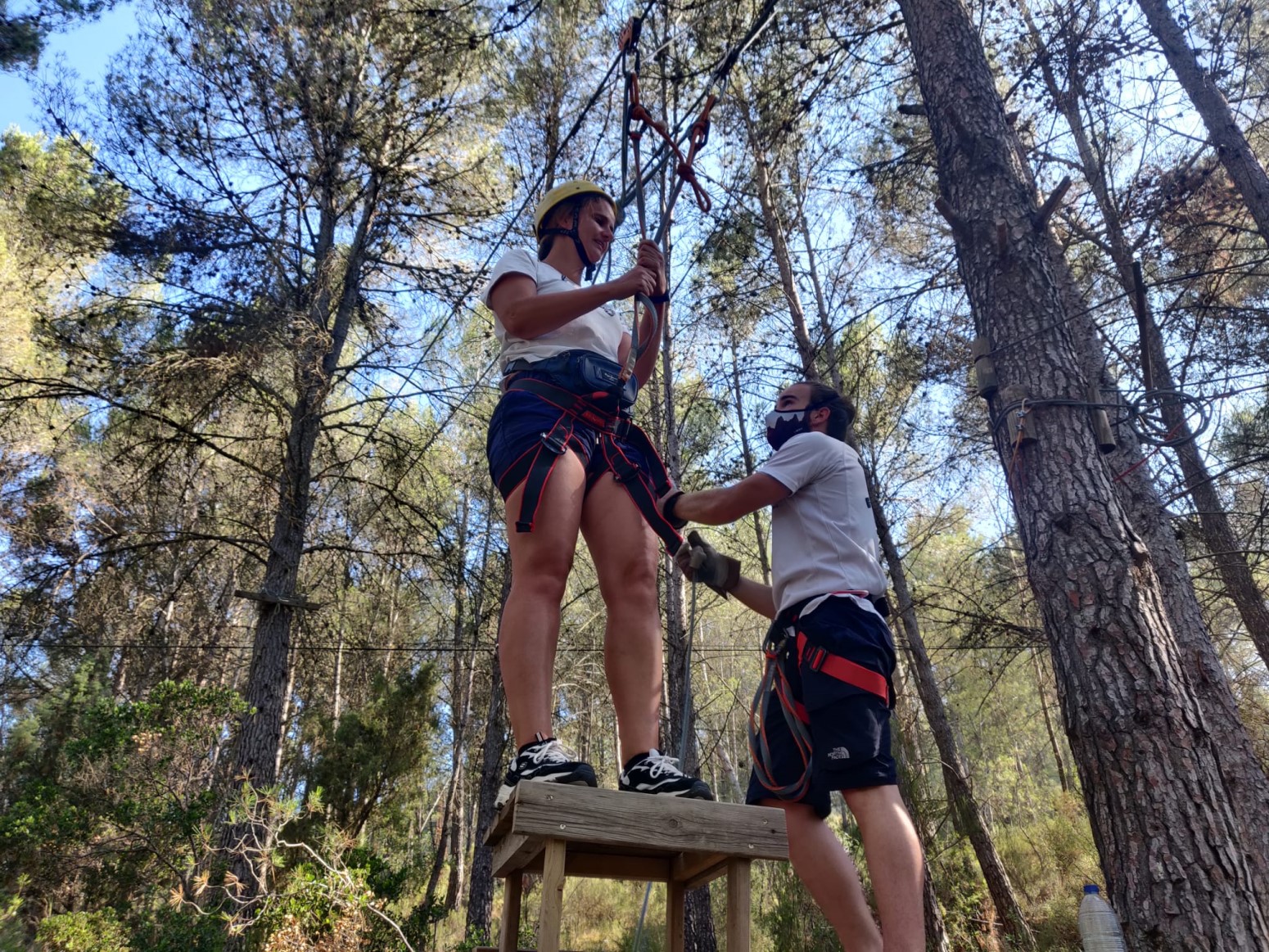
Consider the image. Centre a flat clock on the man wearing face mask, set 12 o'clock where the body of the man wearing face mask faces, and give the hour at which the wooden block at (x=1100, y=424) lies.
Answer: The wooden block is roughly at 5 o'clock from the man wearing face mask.

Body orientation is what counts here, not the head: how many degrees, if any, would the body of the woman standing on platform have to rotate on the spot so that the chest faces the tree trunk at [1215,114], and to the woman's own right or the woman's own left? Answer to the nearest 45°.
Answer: approximately 90° to the woman's own left

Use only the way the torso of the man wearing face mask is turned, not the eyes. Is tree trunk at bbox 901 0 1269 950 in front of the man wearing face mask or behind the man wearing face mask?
behind

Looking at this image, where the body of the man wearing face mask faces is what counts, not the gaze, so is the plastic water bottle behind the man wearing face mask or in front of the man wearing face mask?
behind

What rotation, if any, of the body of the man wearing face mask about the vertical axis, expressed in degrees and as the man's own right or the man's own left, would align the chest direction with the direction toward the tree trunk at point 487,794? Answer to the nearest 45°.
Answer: approximately 45° to the man's own right

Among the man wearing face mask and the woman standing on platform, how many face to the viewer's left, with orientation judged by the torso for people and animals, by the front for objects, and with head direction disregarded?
1

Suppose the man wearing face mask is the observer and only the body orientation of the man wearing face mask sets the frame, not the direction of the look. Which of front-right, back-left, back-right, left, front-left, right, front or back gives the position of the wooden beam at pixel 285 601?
front-right

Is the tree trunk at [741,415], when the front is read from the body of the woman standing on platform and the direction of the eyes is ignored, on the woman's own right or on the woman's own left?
on the woman's own left

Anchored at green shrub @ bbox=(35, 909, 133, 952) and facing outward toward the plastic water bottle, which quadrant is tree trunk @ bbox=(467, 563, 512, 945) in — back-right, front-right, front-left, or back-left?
front-left

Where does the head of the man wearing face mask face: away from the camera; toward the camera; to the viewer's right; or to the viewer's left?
to the viewer's left

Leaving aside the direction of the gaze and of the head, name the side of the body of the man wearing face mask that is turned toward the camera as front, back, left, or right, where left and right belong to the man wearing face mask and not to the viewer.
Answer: left
